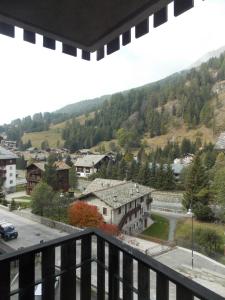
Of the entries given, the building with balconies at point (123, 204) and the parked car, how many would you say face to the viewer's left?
0

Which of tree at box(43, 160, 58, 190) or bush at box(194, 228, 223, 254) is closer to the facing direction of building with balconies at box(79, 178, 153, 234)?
the bush

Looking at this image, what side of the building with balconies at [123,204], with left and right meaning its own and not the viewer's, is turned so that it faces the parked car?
right

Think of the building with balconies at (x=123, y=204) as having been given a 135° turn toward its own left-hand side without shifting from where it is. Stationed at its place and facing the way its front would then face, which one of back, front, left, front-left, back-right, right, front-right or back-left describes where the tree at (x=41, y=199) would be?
left

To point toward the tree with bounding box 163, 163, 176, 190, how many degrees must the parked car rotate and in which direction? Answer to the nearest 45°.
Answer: approximately 90° to its left

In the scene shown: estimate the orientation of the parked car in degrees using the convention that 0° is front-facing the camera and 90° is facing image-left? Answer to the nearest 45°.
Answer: approximately 315°

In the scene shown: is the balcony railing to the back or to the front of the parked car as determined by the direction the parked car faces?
to the front

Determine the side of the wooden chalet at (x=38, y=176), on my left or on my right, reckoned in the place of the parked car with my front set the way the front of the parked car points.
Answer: on my left

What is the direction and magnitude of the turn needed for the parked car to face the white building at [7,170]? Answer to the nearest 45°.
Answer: approximately 135° to its left

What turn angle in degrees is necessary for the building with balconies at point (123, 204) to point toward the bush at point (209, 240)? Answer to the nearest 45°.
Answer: approximately 45° to its left

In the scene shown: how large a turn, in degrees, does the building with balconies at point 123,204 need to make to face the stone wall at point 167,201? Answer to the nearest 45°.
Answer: approximately 90° to its left
